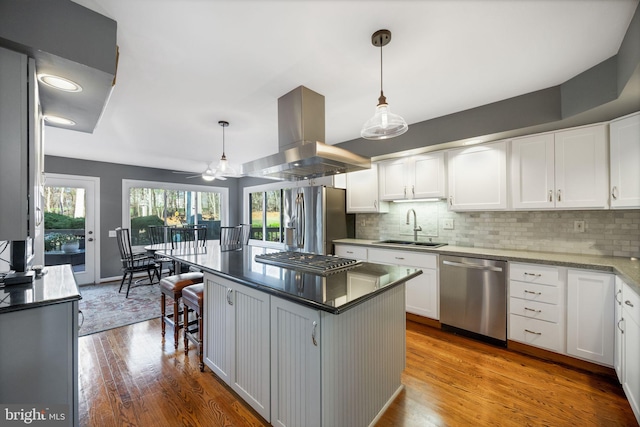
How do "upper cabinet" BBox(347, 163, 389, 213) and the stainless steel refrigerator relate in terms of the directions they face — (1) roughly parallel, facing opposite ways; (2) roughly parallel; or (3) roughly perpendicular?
roughly parallel

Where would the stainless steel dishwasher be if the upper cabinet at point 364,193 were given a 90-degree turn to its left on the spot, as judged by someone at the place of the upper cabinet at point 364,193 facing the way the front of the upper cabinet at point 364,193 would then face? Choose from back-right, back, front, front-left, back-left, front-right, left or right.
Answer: front

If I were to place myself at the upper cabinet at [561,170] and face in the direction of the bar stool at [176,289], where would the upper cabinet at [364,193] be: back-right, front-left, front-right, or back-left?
front-right

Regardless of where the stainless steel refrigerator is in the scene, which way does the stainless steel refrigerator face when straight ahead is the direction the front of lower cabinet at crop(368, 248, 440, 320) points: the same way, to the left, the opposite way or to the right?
the same way

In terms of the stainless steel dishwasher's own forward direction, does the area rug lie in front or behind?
in front

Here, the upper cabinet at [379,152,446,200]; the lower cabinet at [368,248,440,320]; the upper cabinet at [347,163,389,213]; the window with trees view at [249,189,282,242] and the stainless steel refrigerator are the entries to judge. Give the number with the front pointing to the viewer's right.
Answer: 0

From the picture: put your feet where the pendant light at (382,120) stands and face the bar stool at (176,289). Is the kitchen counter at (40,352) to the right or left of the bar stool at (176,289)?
left

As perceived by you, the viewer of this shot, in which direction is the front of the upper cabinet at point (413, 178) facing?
facing the viewer and to the left of the viewer

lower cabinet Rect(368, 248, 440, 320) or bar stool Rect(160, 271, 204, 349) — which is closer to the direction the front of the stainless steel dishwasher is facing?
the bar stool

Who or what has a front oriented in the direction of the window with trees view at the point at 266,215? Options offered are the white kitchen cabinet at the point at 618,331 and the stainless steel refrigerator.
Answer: the white kitchen cabinet

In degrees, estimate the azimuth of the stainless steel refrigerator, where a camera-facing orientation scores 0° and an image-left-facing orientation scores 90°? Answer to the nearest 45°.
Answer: approximately 45°

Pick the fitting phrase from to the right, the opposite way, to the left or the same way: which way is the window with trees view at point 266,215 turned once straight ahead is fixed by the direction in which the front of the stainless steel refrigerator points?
the same way

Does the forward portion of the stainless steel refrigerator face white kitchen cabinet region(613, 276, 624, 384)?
no

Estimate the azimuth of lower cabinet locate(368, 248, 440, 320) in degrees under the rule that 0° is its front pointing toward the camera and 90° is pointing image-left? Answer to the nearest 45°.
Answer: approximately 45°

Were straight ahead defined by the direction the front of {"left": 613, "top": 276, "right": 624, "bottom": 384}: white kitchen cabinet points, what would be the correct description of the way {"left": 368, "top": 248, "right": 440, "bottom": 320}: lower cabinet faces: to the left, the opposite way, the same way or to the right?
to the left

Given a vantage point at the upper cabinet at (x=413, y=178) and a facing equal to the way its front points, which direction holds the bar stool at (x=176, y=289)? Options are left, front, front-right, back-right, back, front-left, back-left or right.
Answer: front

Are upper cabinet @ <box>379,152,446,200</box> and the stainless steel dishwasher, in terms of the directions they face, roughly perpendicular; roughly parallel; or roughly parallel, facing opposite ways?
roughly parallel

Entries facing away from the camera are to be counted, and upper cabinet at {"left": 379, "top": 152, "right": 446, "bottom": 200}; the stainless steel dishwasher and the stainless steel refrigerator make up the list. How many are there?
0

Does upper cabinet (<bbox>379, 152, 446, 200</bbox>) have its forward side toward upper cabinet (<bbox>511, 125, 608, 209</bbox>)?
no
